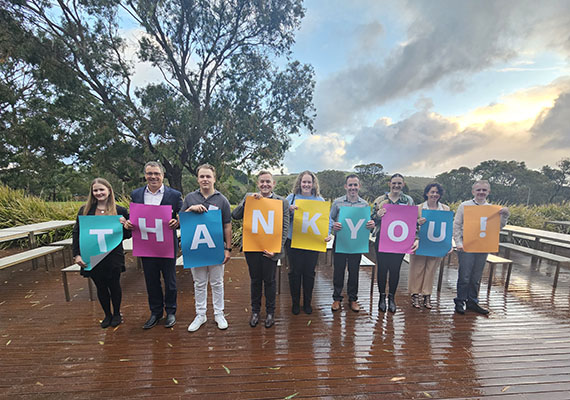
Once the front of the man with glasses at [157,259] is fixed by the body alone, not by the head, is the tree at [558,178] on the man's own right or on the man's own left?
on the man's own left

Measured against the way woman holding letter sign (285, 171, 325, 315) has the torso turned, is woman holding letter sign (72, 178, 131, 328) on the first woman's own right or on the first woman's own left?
on the first woman's own right

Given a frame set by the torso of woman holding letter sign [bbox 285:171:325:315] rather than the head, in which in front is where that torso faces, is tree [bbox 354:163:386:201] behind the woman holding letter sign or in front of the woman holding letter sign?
behind

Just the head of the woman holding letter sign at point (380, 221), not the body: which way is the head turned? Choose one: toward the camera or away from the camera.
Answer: toward the camera

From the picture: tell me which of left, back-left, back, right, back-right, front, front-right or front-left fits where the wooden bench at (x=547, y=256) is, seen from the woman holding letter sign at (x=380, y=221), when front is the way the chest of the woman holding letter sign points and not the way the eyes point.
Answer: back-left

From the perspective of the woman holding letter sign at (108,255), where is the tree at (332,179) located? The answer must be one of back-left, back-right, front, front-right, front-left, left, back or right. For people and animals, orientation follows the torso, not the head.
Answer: back-left

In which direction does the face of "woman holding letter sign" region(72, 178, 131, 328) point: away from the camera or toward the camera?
toward the camera

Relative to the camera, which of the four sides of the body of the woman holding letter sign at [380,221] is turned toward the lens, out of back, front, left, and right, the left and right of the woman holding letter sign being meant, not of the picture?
front

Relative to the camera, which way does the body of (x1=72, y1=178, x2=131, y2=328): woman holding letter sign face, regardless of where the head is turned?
toward the camera

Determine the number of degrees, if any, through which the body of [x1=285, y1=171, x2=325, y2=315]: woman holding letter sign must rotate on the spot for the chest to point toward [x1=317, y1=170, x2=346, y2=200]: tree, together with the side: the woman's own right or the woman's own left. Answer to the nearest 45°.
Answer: approximately 180°

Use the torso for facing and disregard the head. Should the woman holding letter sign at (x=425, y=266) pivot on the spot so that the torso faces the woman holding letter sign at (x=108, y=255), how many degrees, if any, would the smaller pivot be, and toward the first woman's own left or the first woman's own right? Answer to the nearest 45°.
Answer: approximately 45° to the first woman's own right

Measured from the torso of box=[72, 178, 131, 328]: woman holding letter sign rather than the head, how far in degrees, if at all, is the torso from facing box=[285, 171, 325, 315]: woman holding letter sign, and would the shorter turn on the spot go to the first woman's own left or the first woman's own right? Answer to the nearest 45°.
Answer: approximately 45° to the first woman's own left
